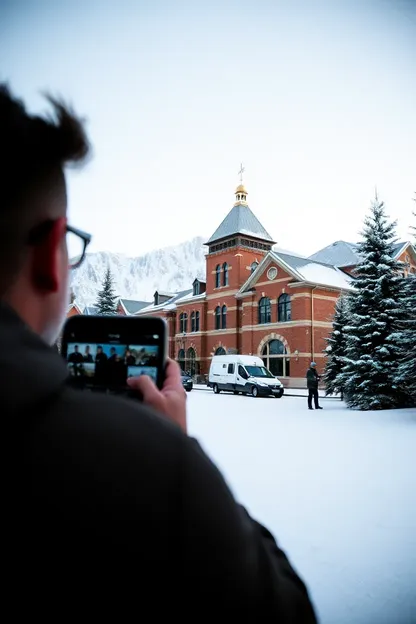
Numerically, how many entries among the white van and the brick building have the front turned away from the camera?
0

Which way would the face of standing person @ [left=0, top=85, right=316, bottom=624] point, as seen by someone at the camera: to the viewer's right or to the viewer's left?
to the viewer's right

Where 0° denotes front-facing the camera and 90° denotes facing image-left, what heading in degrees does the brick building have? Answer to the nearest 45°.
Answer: approximately 45°

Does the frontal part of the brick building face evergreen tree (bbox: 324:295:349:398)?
no

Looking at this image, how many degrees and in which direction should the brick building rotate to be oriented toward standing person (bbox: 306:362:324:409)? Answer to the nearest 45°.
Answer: approximately 45° to its left

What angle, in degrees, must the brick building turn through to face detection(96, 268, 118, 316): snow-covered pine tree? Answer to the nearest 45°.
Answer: approximately 45° to its right

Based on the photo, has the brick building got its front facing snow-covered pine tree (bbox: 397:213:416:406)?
no

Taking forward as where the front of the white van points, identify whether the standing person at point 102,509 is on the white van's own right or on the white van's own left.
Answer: on the white van's own right

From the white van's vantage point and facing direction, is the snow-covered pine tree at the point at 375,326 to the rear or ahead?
ahead

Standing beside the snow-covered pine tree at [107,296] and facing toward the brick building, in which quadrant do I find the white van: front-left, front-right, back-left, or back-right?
front-right

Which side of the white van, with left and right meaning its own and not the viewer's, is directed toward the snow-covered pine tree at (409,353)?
front

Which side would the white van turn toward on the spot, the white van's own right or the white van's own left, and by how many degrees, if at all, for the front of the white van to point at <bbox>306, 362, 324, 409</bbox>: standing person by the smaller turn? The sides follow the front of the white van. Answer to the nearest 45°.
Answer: approximately 45° to the white van's own right

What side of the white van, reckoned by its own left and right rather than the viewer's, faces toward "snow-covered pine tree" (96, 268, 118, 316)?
back

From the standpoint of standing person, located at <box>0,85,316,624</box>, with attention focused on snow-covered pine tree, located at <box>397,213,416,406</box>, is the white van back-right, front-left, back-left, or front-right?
front-left

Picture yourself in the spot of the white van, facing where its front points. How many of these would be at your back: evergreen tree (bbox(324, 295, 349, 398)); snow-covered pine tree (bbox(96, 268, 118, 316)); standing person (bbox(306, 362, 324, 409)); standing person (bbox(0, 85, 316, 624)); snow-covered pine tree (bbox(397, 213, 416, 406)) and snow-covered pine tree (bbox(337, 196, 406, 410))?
1
